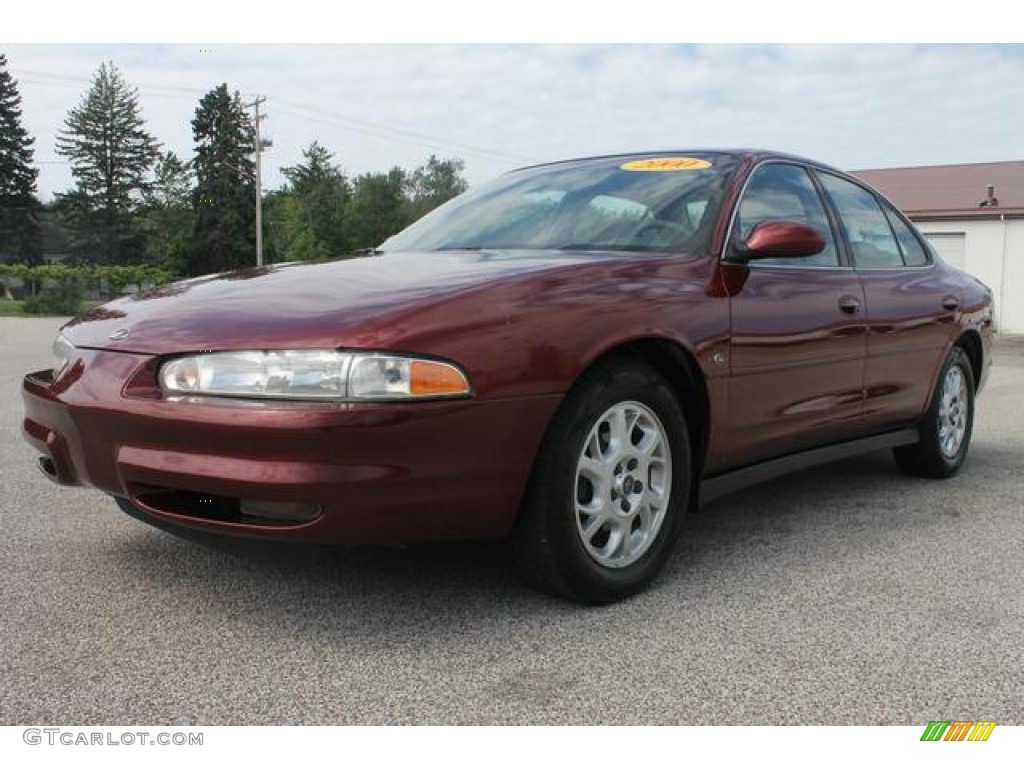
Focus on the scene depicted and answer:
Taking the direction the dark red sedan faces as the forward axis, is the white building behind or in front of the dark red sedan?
behind
